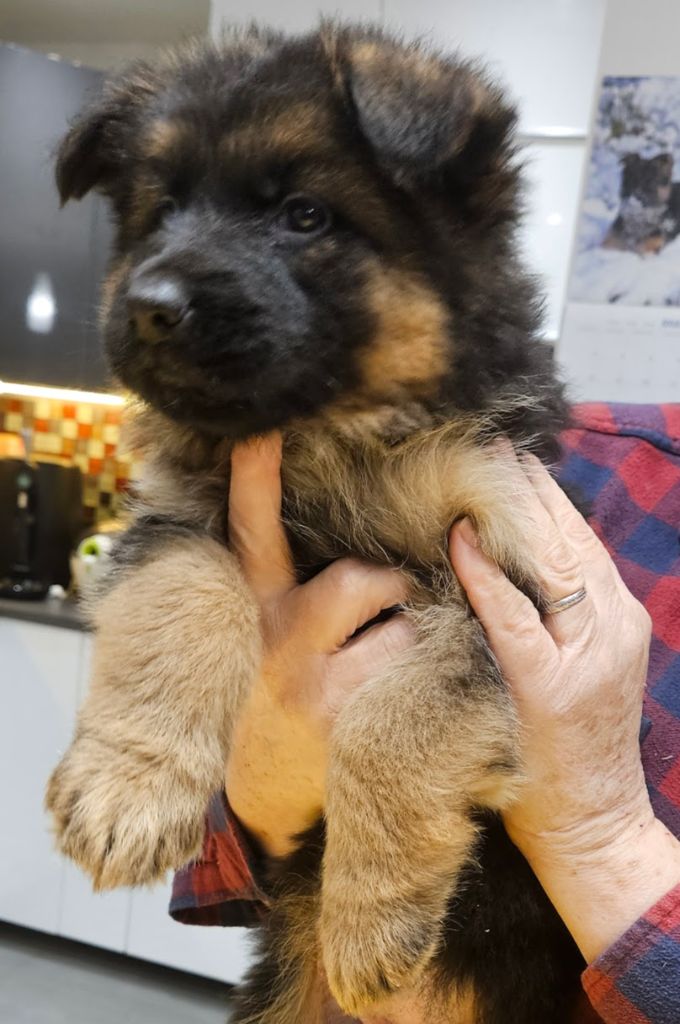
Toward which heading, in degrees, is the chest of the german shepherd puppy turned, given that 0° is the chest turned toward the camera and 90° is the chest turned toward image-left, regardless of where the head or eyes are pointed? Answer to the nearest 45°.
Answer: approximately 45°

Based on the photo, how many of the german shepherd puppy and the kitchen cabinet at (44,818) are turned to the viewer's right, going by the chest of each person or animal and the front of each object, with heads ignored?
0

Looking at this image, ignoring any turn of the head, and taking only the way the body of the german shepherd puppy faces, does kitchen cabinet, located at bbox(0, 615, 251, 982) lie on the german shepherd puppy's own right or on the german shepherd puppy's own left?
on the german shepherd puppy's own right

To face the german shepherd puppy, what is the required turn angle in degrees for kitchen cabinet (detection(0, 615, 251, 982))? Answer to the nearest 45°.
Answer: approximately 45° to its left
